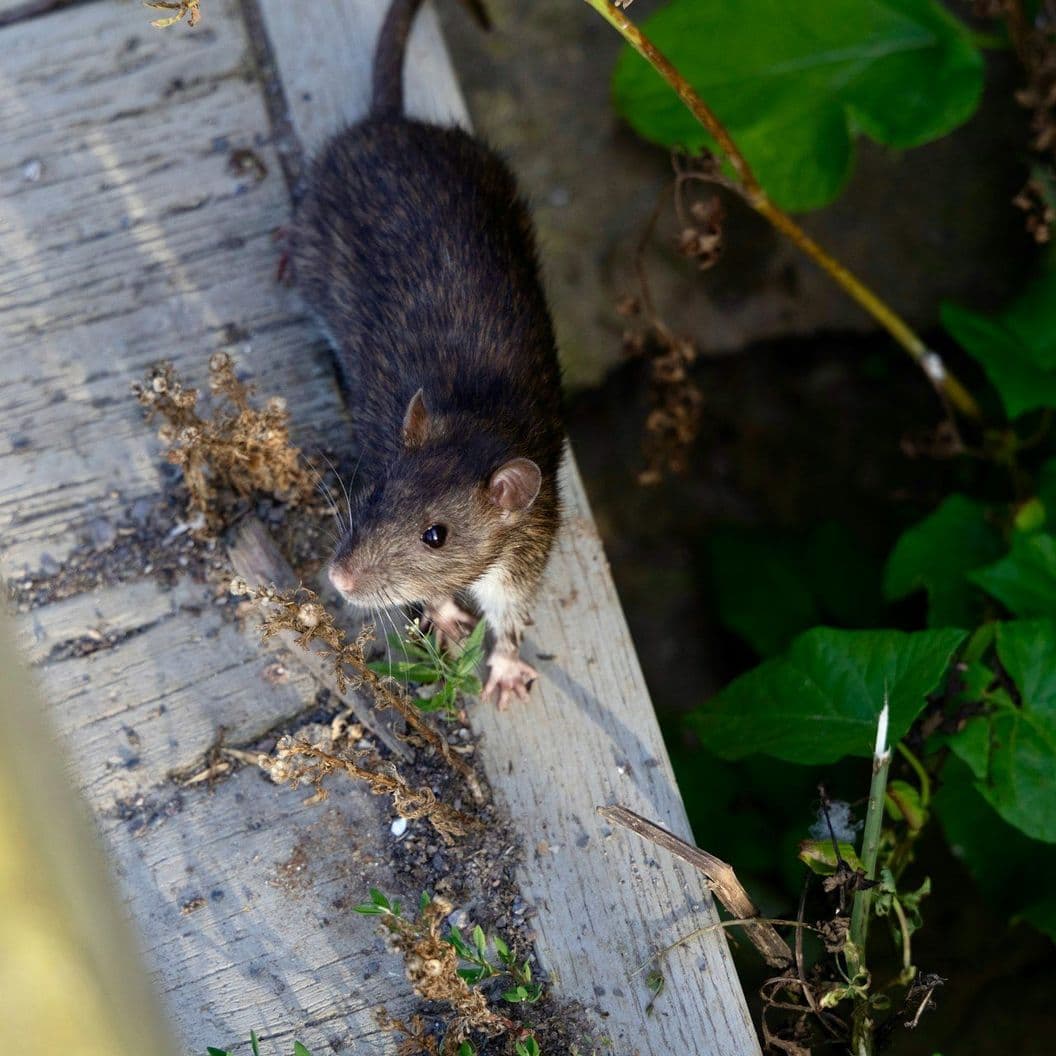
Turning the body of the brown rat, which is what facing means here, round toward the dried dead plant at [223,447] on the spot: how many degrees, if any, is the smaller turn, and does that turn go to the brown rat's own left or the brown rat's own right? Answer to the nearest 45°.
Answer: approximately 45° to the brown rat's own right

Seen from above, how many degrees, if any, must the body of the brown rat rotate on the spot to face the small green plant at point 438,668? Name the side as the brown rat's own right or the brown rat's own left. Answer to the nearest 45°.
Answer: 0° — it already faces it

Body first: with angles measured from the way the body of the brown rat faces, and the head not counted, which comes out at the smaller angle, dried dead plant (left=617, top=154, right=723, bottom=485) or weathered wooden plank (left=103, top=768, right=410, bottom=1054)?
the weathered wooden plank

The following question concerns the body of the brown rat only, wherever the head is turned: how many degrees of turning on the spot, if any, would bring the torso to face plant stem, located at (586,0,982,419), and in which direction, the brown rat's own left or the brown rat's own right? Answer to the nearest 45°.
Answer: approximately 90° to the brown rat's own left

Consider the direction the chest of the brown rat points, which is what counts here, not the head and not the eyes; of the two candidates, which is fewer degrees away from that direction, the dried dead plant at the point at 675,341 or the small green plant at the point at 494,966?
the small green plant

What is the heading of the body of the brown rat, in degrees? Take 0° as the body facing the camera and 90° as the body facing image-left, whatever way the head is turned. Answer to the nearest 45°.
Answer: approximately 0°
